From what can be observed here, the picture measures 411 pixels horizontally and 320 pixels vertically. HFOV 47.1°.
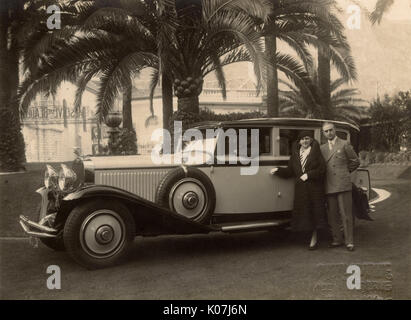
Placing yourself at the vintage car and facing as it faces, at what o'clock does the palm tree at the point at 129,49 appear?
The palm tree is roughly at 4 o'clock from the vintage car.

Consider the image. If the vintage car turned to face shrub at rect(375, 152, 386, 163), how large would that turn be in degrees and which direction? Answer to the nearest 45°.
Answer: approximately 180°

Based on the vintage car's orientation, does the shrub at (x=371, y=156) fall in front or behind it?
behind

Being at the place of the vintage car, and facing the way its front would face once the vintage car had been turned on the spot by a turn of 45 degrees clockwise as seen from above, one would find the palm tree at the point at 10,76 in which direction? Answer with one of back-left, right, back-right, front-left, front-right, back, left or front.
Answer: front-right

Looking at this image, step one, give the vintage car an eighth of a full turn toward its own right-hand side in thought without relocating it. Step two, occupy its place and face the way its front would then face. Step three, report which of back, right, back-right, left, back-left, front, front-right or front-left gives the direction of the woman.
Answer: back

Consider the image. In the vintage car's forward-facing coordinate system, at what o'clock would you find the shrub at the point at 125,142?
The shrub is roughly at 4 o'clock from the vintage car.

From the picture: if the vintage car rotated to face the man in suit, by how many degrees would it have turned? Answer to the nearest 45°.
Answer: approximately 135° to its left

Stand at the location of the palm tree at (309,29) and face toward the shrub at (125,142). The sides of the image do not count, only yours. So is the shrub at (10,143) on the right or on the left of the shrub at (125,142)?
left
